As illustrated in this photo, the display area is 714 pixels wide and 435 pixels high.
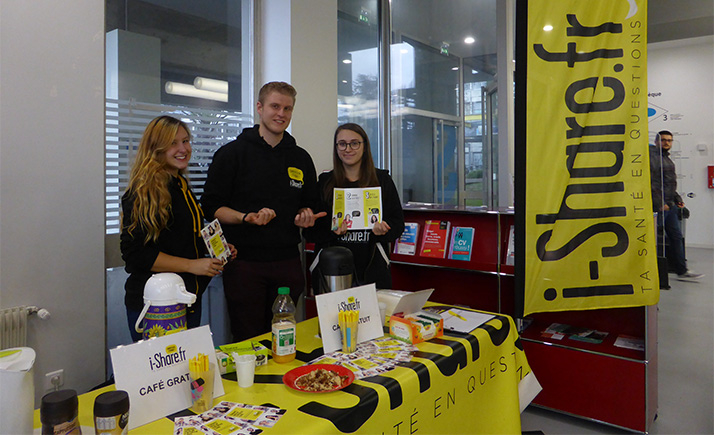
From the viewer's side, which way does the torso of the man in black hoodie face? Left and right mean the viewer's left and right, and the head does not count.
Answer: facing the viewer and to the right of the viewer

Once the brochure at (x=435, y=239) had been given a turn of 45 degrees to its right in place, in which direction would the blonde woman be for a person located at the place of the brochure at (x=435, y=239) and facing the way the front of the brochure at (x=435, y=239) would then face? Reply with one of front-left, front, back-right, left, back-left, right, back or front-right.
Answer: front

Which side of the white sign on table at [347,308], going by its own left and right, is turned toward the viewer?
front

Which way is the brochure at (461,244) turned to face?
toward the camera

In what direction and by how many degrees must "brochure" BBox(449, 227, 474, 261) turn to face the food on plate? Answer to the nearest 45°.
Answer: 0° — it already faces it

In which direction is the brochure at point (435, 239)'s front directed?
toward the camera

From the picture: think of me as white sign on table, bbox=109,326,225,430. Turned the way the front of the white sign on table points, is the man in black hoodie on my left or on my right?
on my left

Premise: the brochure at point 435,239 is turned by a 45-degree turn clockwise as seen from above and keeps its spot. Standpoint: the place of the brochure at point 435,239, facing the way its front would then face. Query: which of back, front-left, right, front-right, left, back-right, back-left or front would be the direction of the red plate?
front-left

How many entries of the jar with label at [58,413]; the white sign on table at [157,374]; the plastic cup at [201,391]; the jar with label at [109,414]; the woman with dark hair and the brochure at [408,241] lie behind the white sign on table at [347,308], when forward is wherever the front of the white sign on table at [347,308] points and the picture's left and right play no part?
2

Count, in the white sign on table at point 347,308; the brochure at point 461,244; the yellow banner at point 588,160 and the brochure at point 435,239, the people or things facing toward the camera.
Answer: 4

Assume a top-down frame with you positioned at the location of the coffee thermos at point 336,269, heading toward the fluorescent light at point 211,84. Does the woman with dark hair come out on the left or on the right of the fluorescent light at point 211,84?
right

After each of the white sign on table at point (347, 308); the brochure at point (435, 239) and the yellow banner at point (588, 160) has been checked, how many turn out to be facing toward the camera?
3

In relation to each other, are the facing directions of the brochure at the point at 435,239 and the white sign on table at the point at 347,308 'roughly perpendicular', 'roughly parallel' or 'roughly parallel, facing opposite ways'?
roughly parallel

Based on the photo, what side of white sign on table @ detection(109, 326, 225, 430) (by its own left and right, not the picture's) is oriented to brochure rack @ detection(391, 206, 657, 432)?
left

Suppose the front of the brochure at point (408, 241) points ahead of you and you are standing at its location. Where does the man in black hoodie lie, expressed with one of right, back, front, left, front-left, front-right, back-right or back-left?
front-right
